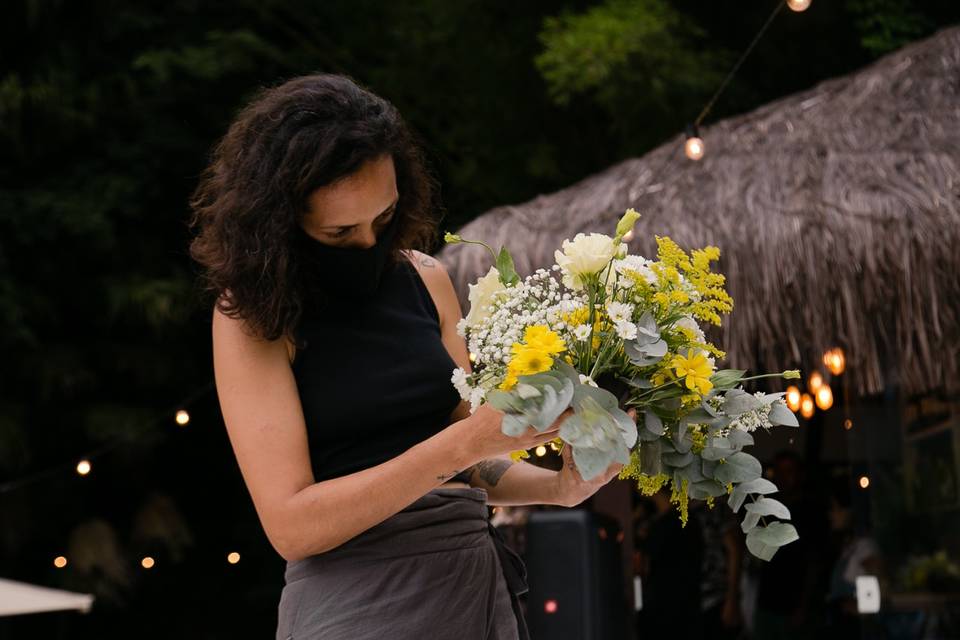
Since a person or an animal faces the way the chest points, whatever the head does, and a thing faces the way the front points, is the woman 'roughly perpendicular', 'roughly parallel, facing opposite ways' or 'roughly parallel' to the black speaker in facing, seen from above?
roughly perpendicular

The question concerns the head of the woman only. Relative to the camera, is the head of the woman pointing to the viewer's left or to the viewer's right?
to the viewer's right

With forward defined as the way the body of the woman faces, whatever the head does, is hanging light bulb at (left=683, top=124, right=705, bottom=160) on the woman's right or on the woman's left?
on the woman's left

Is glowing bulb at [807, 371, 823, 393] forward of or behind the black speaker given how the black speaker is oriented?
behind

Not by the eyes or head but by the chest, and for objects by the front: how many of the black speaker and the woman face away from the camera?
0

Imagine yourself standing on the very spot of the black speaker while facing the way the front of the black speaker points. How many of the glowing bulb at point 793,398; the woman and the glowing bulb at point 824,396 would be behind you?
2

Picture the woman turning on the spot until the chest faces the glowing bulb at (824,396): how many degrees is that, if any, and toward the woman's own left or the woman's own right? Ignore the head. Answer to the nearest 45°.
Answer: approximately 90° to the woman's own left

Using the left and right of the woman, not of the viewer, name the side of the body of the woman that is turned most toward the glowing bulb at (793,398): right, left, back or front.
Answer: left

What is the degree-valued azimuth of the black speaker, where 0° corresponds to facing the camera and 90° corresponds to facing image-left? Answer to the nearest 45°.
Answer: approximately 45°

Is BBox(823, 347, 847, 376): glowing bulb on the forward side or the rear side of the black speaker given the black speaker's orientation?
on the rear side
